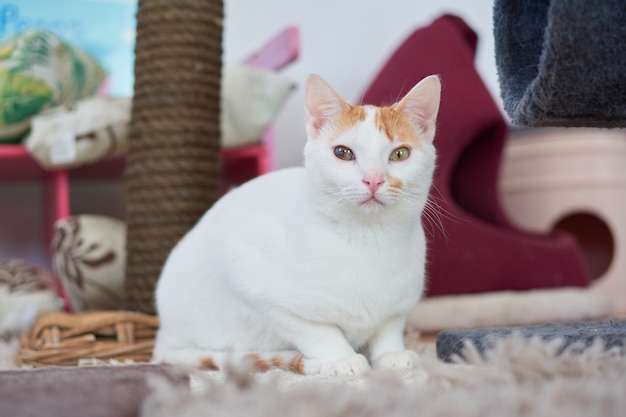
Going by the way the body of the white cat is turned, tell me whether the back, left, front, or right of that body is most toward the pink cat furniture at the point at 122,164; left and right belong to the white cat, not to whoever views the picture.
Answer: back

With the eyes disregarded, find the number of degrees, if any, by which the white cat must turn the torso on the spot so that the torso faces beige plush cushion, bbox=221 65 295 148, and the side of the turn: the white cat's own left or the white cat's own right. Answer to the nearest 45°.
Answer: approximately 135° to the white cat's own left

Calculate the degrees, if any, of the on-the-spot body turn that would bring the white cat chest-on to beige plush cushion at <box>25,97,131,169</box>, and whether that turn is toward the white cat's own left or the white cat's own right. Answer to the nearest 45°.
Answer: approximately 180°

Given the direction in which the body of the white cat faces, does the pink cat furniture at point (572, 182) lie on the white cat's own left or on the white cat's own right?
on the white cat's own left

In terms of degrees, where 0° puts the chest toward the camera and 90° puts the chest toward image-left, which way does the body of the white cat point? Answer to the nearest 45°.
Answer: approximately 315°

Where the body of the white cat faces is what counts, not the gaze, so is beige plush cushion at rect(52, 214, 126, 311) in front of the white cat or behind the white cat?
behind

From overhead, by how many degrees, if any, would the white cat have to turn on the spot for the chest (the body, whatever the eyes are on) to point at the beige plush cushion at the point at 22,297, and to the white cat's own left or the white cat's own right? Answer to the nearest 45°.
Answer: approximately 180°
